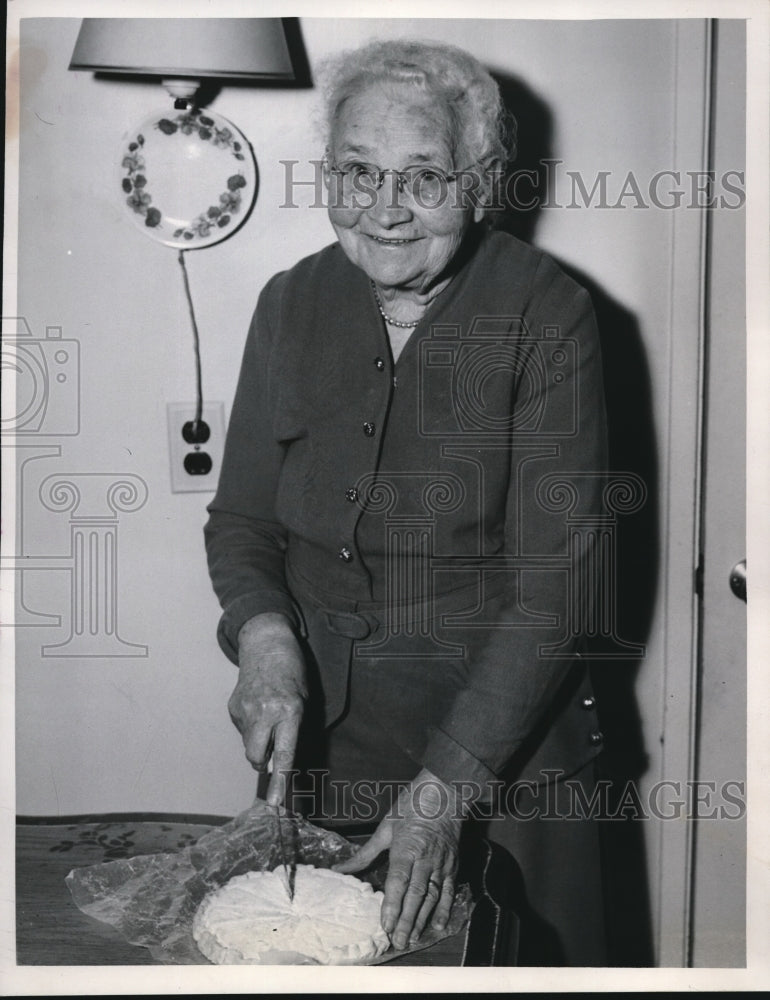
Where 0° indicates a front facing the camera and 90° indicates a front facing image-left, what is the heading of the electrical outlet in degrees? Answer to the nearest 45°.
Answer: approximately 0°

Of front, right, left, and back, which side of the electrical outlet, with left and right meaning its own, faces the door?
left

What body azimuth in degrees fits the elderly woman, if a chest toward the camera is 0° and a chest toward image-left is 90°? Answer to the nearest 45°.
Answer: approximately 45°
